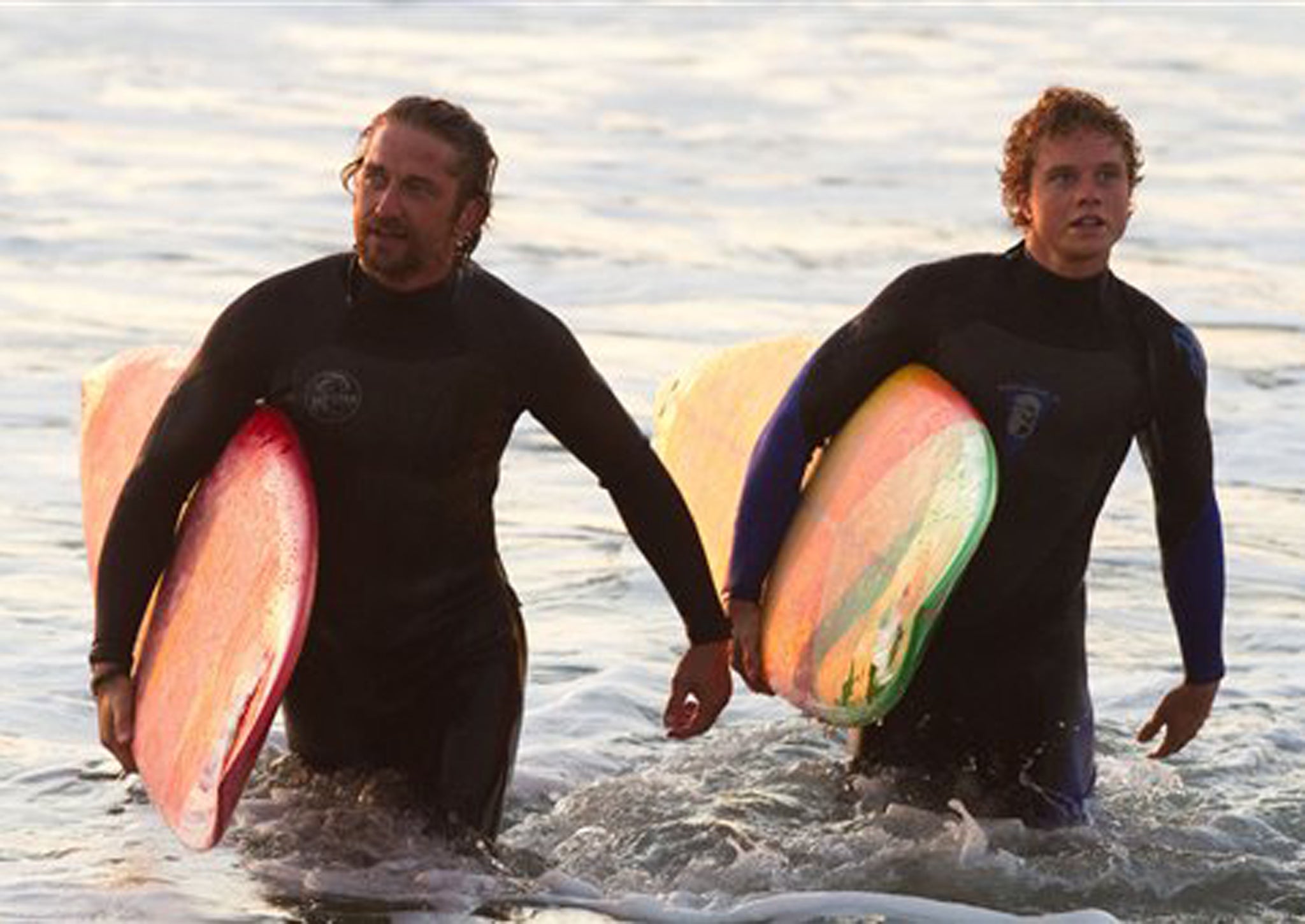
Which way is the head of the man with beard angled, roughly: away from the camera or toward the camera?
toward the camera

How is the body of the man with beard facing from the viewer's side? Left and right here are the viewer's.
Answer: facing the viewer

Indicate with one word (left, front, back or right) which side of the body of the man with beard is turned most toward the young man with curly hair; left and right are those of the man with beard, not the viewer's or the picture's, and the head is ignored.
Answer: left

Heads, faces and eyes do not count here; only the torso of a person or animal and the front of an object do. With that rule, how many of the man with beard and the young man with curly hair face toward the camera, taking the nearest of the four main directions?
2

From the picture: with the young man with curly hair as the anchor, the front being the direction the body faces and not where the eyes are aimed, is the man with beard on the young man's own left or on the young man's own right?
on the young man's own right

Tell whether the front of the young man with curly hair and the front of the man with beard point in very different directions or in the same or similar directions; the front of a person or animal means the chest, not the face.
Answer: same or similar directions

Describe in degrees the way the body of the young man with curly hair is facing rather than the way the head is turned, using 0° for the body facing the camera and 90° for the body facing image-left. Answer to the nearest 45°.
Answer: approximately 0°
